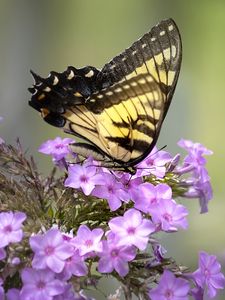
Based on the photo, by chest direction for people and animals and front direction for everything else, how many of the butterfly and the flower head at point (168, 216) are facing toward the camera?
1

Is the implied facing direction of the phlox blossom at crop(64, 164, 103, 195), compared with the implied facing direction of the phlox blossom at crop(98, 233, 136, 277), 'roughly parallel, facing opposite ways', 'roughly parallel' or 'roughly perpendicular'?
roughly parallel

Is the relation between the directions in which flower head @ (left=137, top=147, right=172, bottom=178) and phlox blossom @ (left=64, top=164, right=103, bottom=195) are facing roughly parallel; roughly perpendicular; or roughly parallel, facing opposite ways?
roughly parallel

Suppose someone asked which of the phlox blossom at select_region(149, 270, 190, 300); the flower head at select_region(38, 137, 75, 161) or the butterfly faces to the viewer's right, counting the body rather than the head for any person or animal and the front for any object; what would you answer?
the butterfly

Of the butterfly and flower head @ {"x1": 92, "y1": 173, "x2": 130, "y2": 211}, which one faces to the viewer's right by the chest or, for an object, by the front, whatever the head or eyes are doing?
the butterfly

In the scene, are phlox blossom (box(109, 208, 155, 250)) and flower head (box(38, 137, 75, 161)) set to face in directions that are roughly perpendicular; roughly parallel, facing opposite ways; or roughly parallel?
roughly parallel

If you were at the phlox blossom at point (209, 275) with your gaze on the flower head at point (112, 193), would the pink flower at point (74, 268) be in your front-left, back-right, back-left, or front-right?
front-left

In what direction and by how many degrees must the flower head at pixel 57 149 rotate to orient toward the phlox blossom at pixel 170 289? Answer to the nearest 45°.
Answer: approximately 45° to its left

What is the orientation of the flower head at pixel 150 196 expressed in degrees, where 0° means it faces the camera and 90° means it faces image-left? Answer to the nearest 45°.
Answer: approximately 0°

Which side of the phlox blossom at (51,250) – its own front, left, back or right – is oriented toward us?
front

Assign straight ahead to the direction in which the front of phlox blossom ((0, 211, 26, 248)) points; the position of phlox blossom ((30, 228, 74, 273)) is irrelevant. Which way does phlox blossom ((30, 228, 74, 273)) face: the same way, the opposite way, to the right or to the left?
the same way

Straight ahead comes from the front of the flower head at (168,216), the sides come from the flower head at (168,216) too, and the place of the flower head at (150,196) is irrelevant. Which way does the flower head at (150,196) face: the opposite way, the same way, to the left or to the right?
the same way

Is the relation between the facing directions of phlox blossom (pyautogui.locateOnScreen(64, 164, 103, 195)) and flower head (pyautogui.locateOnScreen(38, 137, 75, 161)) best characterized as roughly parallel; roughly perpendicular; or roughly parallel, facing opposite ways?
roughly parallel
